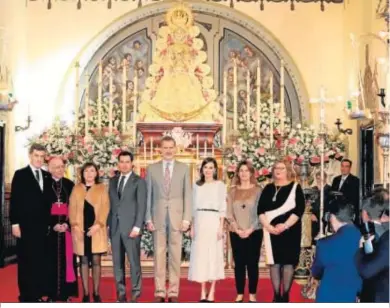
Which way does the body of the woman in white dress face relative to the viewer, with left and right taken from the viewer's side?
facing the viewer

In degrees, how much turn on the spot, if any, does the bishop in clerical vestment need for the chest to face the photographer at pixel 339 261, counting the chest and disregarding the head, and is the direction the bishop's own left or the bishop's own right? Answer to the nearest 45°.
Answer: approximately 45° to the bishop's own left

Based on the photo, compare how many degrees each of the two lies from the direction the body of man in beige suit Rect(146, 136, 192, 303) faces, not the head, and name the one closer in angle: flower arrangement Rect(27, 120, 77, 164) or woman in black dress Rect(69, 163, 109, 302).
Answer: the woman in black dress

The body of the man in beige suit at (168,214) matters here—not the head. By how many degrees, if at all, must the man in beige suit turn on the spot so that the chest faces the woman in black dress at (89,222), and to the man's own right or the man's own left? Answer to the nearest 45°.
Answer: approximately 90° to the man's own right

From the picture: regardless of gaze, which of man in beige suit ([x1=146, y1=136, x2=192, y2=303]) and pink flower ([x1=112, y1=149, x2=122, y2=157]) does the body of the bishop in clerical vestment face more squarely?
the man in beige suit

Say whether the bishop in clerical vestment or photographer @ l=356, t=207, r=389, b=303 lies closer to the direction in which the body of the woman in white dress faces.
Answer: the photographer

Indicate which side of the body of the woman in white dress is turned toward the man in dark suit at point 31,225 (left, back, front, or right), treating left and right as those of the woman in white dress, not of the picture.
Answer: right

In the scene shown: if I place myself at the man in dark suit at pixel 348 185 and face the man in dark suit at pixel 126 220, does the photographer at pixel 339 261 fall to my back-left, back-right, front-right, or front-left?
front-left

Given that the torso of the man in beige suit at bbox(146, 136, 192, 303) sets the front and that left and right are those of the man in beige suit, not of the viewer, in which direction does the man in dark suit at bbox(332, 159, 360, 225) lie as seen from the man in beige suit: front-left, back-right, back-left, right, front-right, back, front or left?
back-left

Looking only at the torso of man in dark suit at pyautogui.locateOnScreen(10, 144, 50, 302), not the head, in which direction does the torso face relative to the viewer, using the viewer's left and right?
facing the viewer and to the right of the viewer

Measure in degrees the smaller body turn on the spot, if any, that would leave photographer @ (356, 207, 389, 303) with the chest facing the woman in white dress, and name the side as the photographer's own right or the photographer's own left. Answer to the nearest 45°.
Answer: approximately 45° to the photographer's own right

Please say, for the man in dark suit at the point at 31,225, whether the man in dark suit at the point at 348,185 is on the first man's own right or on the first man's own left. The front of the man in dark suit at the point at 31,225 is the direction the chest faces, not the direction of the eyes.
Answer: on the first man's own left

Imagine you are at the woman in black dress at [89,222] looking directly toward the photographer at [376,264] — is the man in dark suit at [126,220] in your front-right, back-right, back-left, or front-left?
front-left

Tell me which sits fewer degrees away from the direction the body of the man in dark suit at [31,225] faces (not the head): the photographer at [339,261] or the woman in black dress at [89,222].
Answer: the photographer

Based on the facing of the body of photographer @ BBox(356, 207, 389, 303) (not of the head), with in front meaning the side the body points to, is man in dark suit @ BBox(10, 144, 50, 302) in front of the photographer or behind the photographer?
in front
